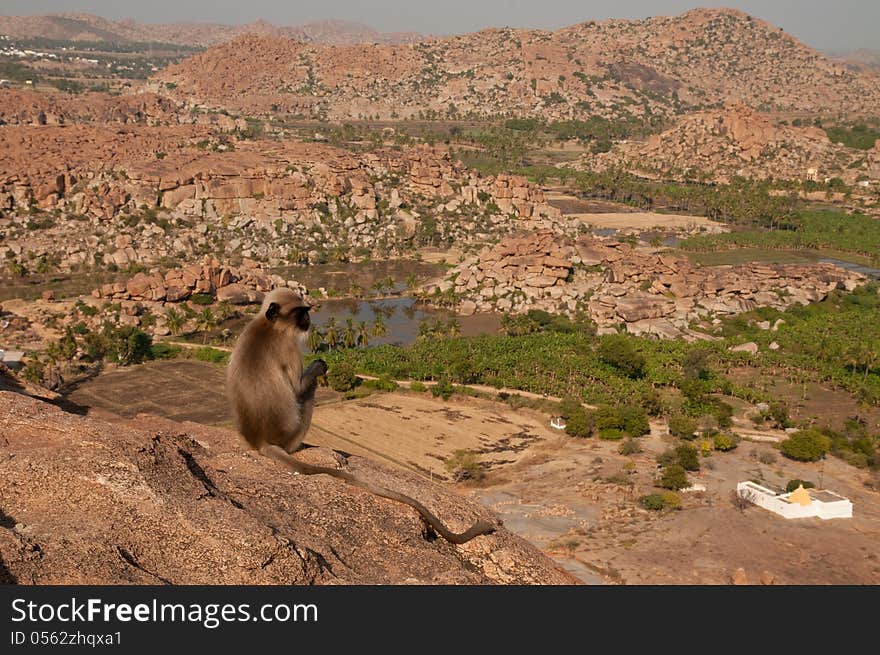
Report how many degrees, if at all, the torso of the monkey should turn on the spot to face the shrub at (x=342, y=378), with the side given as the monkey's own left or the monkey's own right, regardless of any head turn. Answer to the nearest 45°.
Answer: approximately 45° to the monkey's own left

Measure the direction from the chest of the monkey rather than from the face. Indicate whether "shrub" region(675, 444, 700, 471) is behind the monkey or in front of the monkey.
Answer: in front

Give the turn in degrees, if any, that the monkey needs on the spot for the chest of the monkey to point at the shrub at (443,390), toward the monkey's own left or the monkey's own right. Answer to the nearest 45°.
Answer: approximately 45° to the monkey's own left

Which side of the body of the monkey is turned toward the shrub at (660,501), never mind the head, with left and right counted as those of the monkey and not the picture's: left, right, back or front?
front

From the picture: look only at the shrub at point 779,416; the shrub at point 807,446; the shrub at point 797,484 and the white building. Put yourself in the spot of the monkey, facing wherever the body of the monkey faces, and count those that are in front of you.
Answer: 4

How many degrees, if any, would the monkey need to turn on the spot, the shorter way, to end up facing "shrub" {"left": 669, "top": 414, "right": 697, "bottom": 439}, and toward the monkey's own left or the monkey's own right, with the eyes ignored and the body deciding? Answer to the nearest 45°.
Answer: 0° — it already faces it

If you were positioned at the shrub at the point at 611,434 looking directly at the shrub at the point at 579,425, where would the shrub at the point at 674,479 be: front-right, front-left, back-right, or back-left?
back-left

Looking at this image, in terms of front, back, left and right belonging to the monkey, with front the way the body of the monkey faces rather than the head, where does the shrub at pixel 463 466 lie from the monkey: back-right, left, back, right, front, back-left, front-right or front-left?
front-left

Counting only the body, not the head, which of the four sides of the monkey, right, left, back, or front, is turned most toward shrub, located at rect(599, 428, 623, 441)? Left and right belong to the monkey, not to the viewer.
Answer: front

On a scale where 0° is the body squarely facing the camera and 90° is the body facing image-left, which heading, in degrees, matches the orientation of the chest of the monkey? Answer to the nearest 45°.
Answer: approximately 225°

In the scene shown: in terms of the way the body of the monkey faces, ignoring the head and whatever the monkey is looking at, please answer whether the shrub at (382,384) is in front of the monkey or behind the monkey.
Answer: in front
